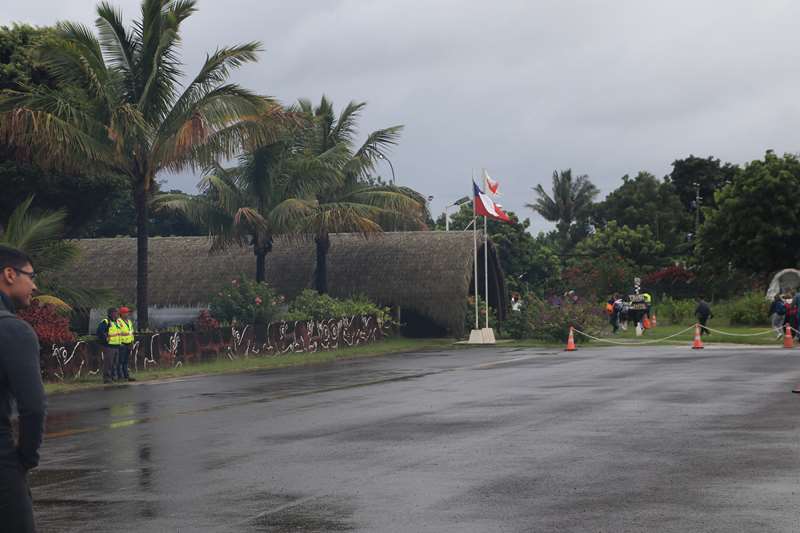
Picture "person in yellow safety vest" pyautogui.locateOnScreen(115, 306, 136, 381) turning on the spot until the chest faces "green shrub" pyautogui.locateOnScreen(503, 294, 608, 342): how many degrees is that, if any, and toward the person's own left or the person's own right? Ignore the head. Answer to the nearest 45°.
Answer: approximately 90° to the person's own left

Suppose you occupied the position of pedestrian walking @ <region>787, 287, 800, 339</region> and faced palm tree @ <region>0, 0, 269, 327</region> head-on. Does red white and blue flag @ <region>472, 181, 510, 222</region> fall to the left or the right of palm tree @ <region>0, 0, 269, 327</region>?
right

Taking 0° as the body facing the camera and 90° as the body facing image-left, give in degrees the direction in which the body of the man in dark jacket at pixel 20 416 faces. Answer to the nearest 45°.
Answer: approximately 225°

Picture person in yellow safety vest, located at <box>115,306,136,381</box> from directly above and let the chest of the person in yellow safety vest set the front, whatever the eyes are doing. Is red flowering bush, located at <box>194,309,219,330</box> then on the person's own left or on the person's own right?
on the person's own left

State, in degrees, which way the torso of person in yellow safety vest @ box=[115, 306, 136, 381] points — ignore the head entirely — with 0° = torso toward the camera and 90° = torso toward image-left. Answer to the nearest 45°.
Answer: approximately 315°

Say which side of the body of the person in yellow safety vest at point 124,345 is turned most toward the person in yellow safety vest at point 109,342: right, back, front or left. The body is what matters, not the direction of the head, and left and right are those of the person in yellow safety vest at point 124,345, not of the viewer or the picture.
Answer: right

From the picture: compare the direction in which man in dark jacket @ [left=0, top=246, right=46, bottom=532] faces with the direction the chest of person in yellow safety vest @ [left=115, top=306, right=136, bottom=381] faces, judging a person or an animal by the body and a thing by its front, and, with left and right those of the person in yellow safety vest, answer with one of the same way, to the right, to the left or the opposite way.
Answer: to the left

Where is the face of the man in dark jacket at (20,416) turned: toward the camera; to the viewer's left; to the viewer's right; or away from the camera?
to the viewer's right

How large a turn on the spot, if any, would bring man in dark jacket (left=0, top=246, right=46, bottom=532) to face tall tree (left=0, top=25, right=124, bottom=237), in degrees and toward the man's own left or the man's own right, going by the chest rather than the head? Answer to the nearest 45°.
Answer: approximately 45° to the man's own left
